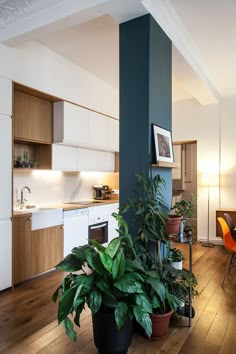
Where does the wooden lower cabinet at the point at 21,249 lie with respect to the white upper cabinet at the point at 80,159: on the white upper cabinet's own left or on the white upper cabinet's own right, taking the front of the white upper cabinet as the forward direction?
on the white upper cabinet's own right

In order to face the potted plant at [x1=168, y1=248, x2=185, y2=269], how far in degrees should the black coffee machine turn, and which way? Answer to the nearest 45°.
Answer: approximately 45° to its right

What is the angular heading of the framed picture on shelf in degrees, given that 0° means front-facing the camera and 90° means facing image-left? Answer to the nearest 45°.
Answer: approximately 315°
